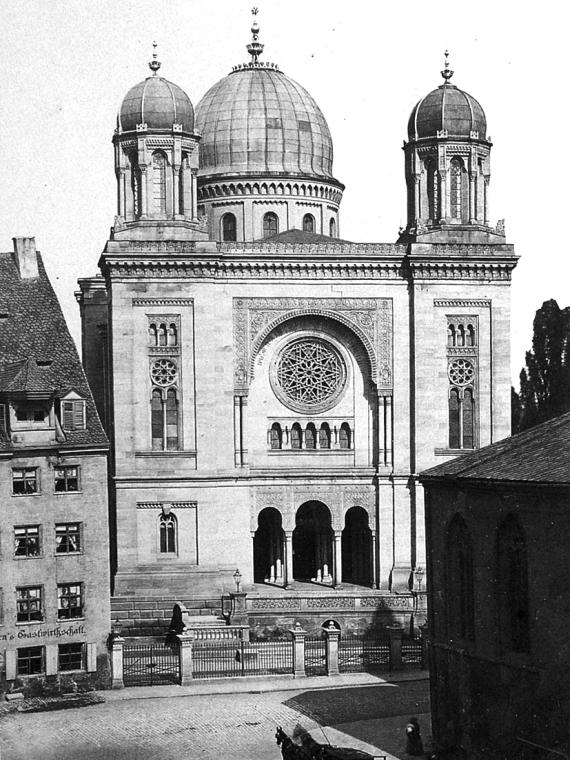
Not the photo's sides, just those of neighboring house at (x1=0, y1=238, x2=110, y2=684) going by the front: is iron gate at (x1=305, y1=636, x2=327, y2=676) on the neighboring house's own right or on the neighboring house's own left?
on the neighboring house's own left

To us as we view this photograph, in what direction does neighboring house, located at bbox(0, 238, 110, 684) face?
facing the viewer

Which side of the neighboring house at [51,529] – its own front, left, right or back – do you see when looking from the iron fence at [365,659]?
left

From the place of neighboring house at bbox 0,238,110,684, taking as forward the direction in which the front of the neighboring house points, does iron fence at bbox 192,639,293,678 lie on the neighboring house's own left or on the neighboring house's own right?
on the neighboring house's own left

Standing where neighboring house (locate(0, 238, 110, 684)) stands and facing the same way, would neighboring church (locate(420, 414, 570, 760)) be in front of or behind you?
in front

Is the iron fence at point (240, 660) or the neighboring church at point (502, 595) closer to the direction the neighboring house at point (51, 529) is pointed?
the neighboring church
